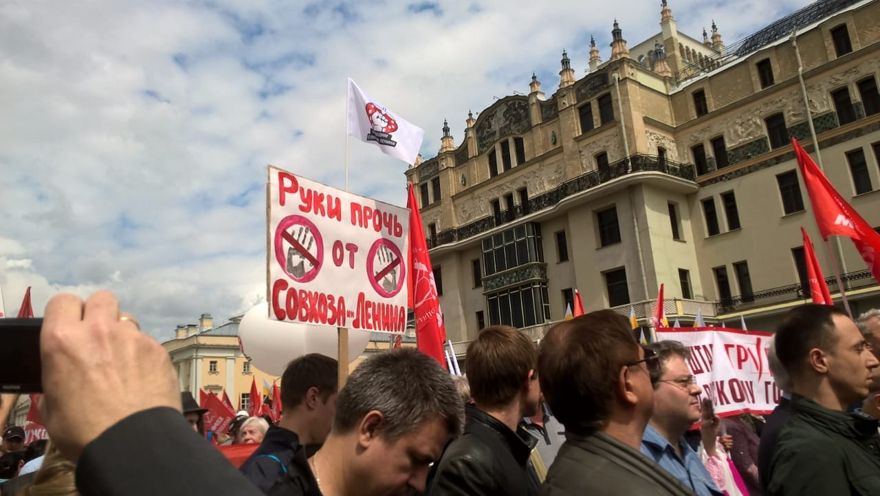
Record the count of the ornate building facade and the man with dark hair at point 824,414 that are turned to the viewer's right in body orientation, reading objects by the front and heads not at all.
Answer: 1

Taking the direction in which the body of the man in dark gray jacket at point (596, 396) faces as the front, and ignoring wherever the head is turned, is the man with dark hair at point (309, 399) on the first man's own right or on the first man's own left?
on the first man's own left

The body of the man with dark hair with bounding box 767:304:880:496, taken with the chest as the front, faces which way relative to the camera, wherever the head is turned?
to the viewer's right

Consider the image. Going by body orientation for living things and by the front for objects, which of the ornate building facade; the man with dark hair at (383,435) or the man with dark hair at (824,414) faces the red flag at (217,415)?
the ornate building facade

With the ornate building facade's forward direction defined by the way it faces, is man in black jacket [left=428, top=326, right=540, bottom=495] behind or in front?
in front

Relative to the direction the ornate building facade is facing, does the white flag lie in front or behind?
in front

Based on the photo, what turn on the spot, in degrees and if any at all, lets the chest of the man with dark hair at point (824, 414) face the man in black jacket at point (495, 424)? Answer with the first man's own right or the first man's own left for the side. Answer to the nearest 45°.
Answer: approximately 135° to the first man's own right

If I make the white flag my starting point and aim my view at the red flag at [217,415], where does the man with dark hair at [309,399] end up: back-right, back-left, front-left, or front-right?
back-left

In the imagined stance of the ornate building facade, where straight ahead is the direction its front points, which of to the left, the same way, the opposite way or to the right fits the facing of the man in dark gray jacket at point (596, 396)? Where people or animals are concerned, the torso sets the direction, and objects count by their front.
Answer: the opposite way

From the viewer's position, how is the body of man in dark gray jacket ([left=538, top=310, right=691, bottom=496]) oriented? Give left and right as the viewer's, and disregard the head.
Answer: facing away from the viewer and to the right of the viewer

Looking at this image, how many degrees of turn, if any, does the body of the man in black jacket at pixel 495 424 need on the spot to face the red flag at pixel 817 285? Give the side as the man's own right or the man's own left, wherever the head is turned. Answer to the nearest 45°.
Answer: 0° — they already face it

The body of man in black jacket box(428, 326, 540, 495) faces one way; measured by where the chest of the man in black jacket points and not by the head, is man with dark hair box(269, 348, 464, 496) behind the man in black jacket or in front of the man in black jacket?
behind
